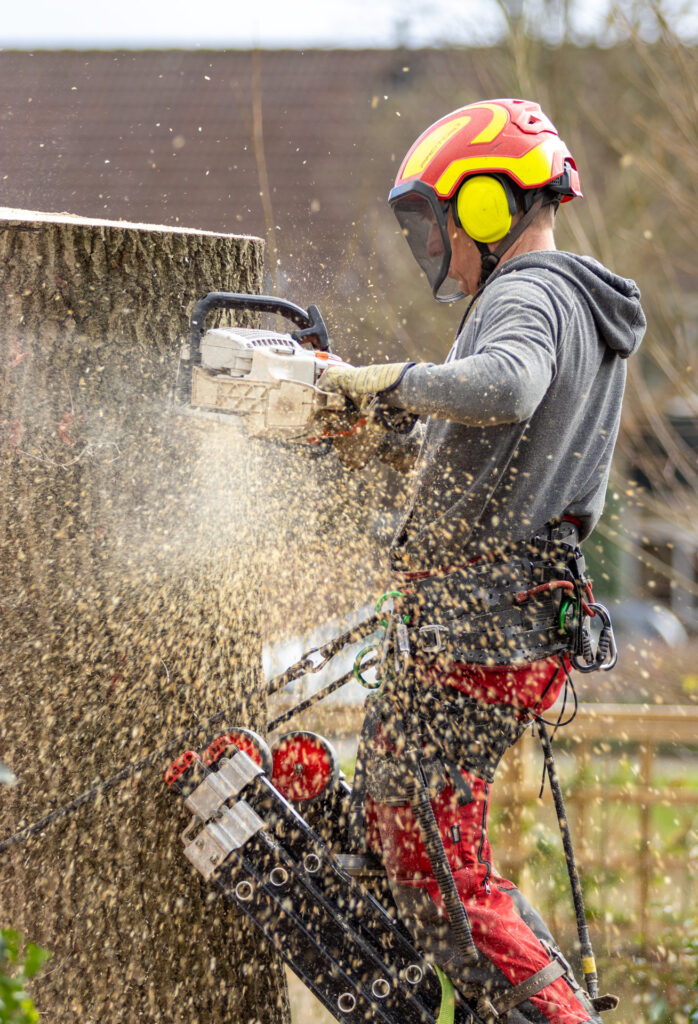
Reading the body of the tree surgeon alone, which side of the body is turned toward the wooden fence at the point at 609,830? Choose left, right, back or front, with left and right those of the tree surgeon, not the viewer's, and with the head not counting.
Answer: right

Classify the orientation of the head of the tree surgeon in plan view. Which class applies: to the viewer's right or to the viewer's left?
to the viewer's left

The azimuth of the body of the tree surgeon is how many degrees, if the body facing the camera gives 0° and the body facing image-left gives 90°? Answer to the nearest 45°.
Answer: approximately 90°

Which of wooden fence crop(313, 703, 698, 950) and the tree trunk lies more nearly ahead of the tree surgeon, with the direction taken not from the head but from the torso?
the tree trunk

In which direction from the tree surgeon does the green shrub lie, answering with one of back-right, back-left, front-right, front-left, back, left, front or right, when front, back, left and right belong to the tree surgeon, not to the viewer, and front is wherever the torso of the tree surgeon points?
front-left

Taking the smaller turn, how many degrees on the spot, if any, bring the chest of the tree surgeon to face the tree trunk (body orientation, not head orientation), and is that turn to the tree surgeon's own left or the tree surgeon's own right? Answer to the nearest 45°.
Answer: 0° — they already face it
